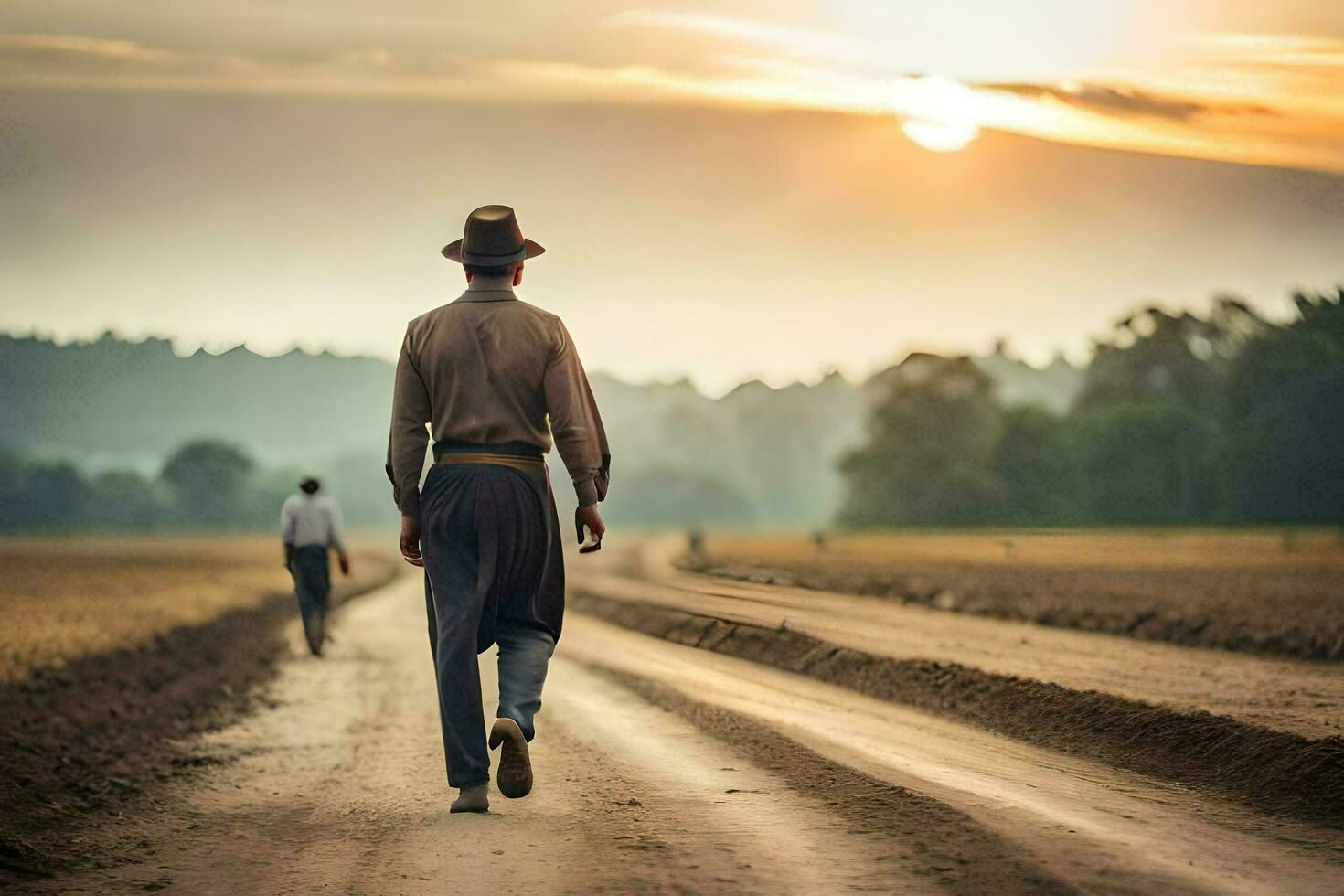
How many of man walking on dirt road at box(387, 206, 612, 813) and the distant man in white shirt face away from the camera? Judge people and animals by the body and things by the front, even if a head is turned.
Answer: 2

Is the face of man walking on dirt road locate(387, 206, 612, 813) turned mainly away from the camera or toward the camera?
away from the camera

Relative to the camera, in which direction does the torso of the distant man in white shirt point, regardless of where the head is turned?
away from the camera

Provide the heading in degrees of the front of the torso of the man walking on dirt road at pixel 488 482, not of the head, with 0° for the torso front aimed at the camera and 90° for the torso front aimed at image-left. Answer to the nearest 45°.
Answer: approximately 180°

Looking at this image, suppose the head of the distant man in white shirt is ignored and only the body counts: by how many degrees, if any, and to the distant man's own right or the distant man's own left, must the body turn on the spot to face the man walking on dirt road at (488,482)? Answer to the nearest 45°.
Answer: approximately 180°

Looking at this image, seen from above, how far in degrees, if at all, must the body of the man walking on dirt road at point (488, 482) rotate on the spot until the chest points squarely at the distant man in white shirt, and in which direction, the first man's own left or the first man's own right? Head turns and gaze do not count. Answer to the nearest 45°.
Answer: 0° — they already face them
